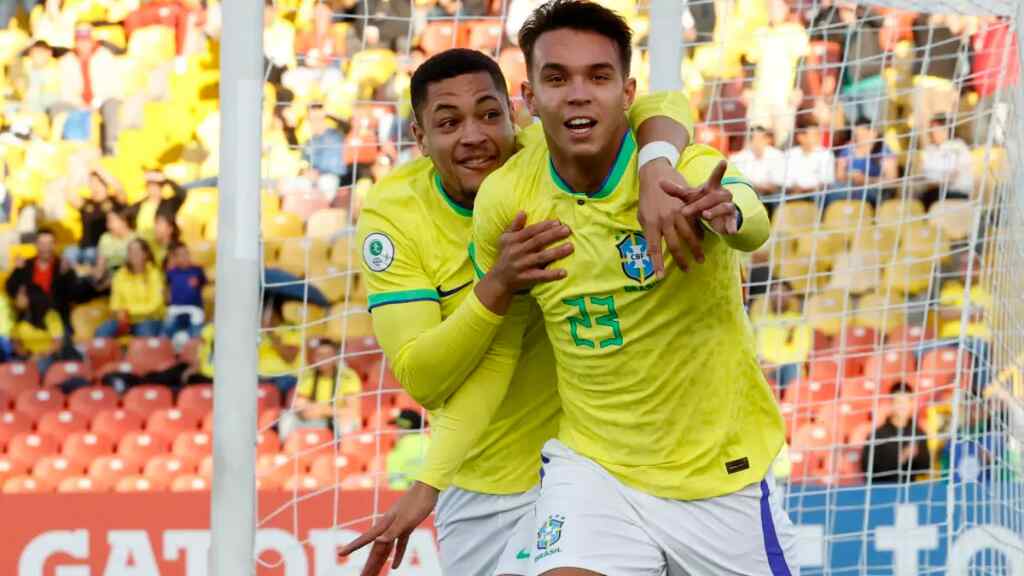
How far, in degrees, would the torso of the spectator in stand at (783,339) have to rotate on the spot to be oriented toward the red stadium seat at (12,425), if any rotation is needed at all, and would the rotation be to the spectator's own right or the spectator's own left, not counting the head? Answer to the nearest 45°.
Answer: approximately 90° to the spectator's own right

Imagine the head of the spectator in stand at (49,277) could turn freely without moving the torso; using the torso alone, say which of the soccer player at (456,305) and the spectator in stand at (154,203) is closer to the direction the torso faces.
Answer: the soccer player

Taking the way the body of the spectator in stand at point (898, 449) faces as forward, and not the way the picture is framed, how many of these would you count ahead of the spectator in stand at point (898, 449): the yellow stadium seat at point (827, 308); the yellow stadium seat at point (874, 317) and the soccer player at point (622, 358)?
1

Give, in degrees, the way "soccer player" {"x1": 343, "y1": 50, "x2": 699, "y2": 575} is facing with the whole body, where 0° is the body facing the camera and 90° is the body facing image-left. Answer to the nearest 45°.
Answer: approximately 315°

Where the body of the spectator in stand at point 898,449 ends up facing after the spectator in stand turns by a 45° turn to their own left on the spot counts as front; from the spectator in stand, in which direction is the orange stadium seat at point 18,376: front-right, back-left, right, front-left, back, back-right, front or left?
back-right

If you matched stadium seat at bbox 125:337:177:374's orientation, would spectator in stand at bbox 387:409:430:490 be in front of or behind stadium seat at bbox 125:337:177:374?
in front

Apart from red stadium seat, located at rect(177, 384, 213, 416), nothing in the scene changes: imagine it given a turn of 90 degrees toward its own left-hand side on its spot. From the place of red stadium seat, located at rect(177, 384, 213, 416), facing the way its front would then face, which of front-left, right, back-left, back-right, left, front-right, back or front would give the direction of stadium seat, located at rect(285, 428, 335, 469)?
front-right
